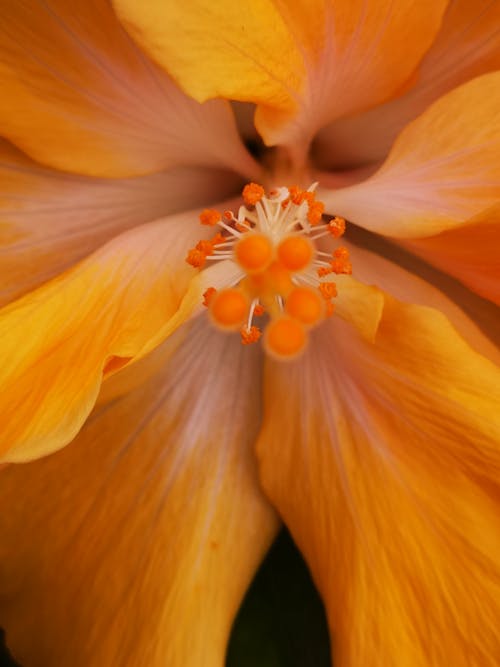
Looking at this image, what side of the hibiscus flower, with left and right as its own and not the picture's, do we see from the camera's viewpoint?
front
